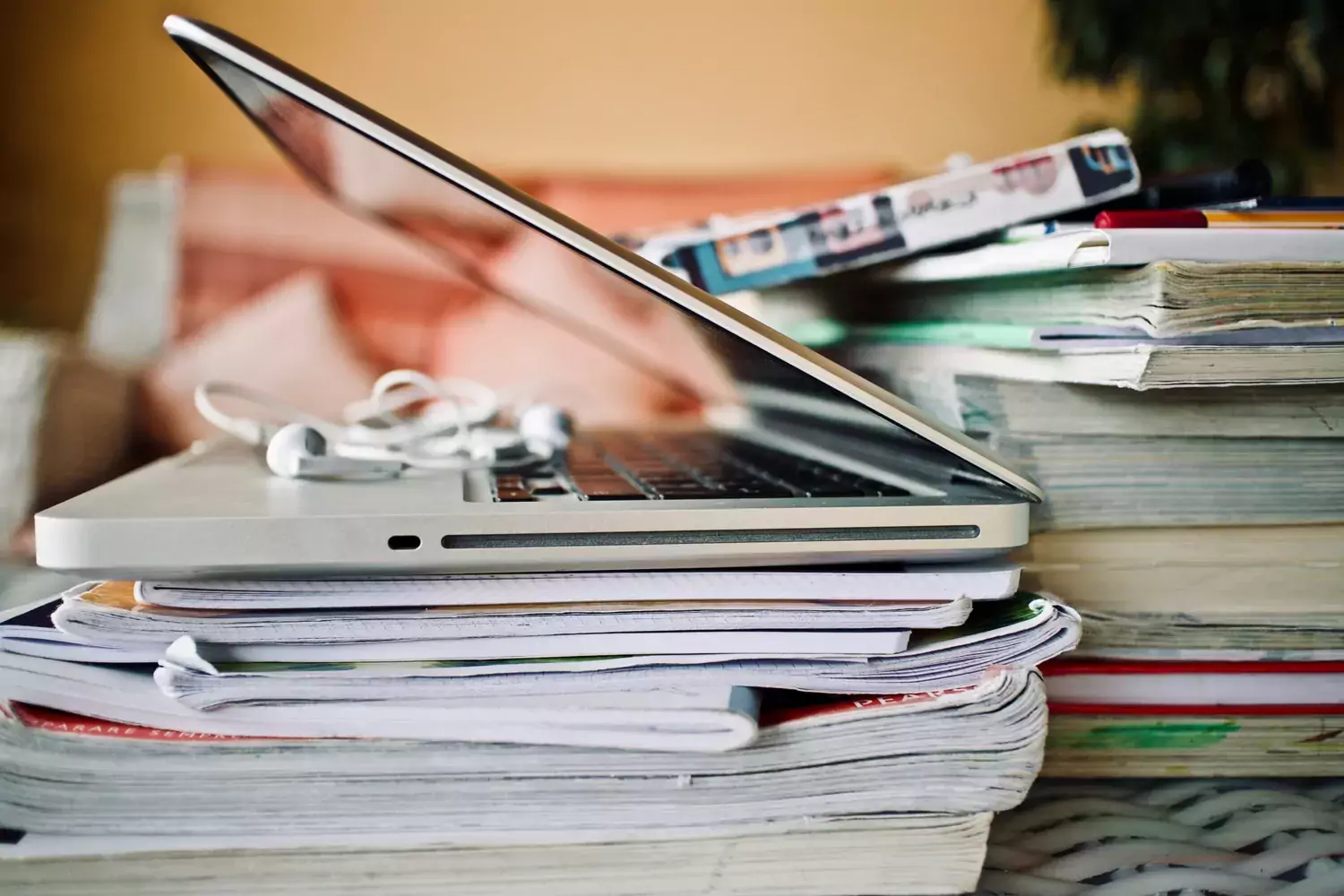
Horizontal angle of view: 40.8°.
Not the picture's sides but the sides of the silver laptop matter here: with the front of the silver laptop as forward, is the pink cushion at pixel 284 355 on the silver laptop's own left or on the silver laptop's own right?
on the silver laptop's own right

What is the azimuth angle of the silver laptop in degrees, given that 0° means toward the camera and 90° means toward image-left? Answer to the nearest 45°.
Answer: approximately 90°
